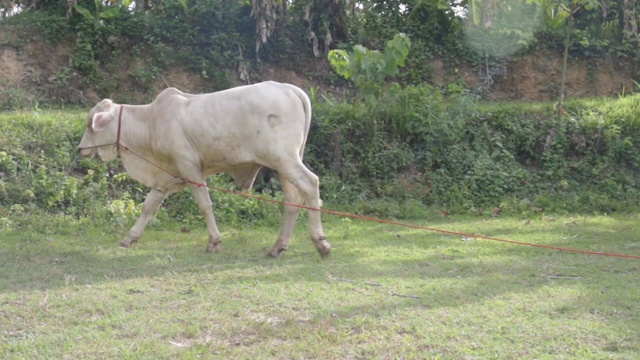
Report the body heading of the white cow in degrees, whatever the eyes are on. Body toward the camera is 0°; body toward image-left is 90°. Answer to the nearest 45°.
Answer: approximately 90°

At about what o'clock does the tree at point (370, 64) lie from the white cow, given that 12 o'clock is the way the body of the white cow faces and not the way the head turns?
The tree is roughly at 4 o'clock from the white cow.
